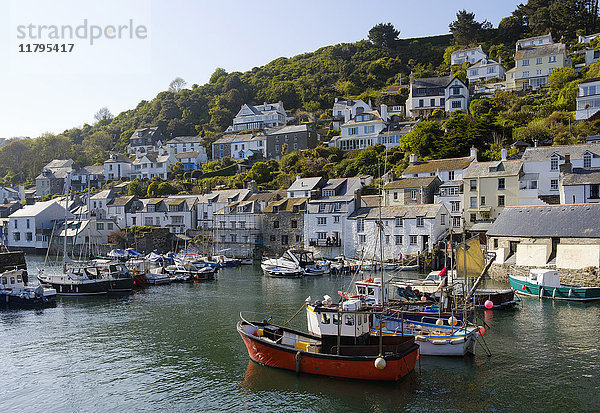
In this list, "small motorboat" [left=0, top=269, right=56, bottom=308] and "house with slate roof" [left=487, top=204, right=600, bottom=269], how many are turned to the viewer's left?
1

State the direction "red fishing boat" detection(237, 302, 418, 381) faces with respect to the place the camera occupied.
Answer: facing away from the viewer and to the left of the viewer

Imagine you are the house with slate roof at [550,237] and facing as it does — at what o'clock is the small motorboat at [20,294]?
The small motorboat is roughly at 2 o'clock from the house with slate roof.

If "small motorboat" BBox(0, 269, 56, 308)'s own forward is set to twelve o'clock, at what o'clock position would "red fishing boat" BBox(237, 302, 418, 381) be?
The red fishing boat is roughly at 8 o'clock from the small motorboat.

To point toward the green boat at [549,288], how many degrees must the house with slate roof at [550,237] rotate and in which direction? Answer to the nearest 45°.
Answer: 0° — it already faces it

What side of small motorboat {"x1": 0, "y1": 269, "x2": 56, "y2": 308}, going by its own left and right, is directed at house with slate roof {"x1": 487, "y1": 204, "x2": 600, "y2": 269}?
back

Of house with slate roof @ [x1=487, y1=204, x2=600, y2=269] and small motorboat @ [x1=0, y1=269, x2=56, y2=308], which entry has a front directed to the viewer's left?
the small motorboat

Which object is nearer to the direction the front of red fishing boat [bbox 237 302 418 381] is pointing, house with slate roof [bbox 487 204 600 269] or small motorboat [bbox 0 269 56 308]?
the small motorboat

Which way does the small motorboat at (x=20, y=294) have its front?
to the viewer's left

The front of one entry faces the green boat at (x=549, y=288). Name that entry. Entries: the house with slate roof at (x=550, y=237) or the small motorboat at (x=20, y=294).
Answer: the house with slate roof
